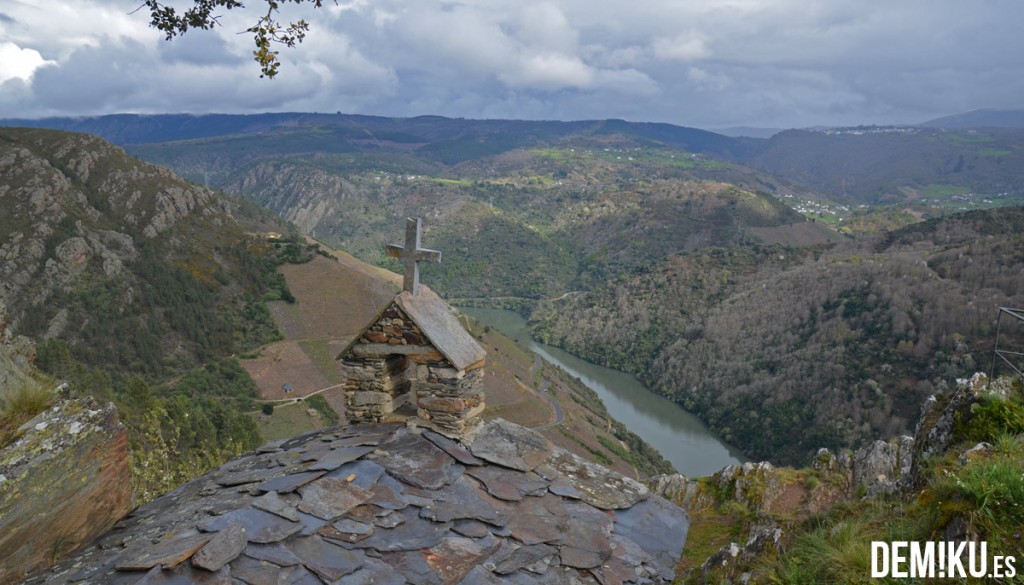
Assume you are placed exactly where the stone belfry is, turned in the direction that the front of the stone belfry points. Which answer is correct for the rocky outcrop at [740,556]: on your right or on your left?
on your left

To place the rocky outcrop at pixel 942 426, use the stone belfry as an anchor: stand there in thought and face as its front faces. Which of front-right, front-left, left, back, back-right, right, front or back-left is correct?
left

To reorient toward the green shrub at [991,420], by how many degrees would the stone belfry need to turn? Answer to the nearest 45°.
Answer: approximately 90° to its left

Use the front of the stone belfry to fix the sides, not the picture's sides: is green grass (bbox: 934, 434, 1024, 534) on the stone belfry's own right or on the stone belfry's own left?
on the stone belfry's own left

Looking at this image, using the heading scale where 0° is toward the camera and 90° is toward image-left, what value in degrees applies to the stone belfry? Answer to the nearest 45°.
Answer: approximately 45°

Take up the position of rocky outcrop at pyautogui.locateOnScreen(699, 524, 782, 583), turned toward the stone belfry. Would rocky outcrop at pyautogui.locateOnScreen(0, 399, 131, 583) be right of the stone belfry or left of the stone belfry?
left

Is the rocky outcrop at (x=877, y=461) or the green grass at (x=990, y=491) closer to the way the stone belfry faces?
the green grass

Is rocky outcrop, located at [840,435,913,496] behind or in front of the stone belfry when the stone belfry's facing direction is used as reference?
behind

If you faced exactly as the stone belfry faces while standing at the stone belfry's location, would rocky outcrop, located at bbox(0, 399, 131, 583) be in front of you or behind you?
in front
